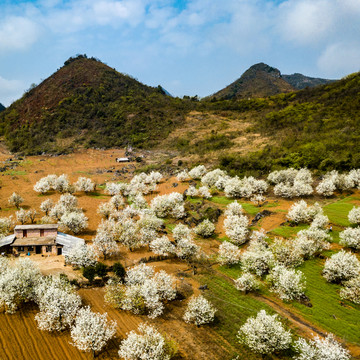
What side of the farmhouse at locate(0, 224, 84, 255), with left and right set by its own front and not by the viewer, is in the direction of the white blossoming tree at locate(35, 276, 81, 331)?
front

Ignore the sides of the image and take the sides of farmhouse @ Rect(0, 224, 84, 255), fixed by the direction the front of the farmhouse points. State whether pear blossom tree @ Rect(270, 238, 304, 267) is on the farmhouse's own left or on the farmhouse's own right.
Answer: on the farmhouse's own left

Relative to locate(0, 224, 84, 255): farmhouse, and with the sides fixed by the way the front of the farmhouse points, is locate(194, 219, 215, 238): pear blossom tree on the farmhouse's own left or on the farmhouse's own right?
on the farmhouse's own left

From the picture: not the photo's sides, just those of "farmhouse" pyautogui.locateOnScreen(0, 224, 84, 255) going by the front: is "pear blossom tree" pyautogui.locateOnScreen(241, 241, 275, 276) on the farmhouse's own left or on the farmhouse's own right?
on the farmhouse's own left

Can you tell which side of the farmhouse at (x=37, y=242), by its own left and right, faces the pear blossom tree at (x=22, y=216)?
back

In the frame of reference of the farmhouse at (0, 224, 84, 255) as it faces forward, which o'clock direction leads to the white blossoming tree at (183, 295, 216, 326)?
The white blossoming tree is roughly at 11 o'clock from the farmhouse.

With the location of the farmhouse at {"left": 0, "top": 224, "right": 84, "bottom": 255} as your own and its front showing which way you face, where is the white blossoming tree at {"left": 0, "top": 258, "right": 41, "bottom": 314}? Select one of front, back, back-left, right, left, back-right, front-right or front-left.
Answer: front

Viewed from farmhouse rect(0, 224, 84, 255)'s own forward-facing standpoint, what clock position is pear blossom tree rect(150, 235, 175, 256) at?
The pear blossom tree is roughly at 10 o'clock from the farmhouse.

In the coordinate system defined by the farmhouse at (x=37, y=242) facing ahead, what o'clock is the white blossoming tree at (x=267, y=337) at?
The white blossoming tree is roughly at 11 o'clock from the farmhouse.

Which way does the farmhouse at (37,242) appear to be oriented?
toward the camera

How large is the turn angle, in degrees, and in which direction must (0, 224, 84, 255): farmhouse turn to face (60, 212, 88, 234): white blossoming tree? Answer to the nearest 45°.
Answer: approximately 135° to its left

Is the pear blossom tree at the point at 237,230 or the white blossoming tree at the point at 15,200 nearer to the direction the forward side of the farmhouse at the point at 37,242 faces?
the pear blossom tree

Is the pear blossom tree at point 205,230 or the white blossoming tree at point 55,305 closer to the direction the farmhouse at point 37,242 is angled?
the white blossoming tree

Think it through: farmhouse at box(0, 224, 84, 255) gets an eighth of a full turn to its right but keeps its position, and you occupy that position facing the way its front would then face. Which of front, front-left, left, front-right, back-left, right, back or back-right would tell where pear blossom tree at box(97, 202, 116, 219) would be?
back

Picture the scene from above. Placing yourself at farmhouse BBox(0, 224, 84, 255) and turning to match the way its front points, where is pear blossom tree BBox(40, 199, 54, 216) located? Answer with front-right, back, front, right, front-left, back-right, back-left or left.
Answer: back

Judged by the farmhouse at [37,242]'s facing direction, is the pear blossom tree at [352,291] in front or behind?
in front

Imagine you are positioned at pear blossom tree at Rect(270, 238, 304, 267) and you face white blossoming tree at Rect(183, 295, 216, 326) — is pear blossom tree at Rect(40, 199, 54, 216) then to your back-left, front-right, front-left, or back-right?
front-right

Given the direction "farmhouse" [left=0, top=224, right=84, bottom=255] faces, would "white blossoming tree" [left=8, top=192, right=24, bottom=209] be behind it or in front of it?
behind

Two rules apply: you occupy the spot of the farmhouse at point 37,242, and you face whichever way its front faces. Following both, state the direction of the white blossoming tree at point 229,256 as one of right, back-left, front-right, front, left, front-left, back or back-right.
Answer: front-left

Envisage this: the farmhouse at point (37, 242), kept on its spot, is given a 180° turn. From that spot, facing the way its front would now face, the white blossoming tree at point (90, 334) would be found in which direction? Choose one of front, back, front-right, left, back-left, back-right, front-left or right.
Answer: back
